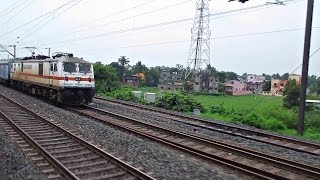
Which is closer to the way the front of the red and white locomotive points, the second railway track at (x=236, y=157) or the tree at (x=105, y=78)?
the second railway track

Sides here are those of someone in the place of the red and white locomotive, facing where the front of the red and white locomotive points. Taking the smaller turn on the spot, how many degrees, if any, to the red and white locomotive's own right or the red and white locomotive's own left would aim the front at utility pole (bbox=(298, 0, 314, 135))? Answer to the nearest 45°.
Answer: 0° — it already faces it

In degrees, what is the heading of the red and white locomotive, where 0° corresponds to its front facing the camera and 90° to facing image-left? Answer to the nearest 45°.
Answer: approximately 315°

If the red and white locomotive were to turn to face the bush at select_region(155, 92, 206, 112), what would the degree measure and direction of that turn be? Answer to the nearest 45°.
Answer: approximately 45° to its left

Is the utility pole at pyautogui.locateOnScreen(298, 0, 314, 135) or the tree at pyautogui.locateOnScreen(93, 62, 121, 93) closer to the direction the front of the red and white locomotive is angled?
the utility pole
